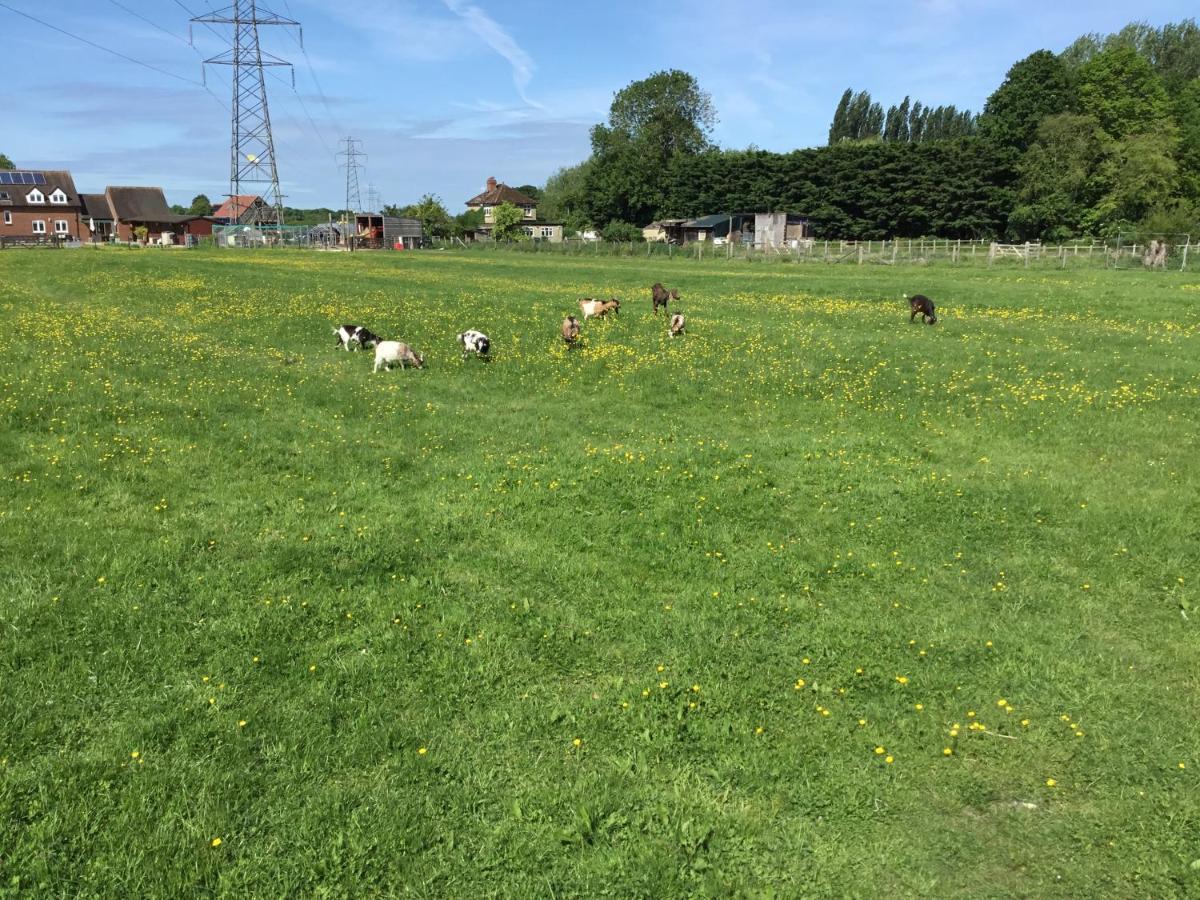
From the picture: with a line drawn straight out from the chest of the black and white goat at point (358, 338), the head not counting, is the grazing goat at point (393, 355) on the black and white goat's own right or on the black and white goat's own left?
on the black and white goat's own right

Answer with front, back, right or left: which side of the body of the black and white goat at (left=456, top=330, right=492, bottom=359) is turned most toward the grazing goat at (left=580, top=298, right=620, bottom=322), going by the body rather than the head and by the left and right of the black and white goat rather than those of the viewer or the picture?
left

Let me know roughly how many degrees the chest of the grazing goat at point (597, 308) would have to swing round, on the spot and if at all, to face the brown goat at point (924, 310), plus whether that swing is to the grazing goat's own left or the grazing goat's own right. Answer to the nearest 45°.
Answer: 0° — it already faces it

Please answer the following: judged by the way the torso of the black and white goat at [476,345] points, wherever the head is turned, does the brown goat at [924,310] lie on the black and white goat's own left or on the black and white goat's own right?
on the black and white goat's own left

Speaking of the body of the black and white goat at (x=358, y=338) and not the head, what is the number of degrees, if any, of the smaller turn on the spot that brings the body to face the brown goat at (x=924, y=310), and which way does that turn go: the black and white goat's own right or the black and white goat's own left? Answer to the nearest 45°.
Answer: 0° — it already faces it

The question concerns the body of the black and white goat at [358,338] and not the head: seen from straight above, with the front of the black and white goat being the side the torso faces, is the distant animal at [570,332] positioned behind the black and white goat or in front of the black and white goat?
in front

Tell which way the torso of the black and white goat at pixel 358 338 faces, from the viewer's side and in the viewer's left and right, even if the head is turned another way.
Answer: facing to the right of the viewer

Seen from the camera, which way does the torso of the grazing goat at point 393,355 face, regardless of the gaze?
to the viewer's right

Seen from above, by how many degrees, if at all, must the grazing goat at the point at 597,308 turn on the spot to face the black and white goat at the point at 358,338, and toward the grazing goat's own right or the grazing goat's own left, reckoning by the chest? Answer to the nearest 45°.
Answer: approximately 135° to the grazing goat's own right

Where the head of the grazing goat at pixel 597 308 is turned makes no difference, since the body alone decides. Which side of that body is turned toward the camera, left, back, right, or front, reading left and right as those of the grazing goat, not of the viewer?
right

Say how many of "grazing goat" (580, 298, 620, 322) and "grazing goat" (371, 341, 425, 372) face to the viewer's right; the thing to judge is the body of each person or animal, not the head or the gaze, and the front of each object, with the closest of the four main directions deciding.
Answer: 2
